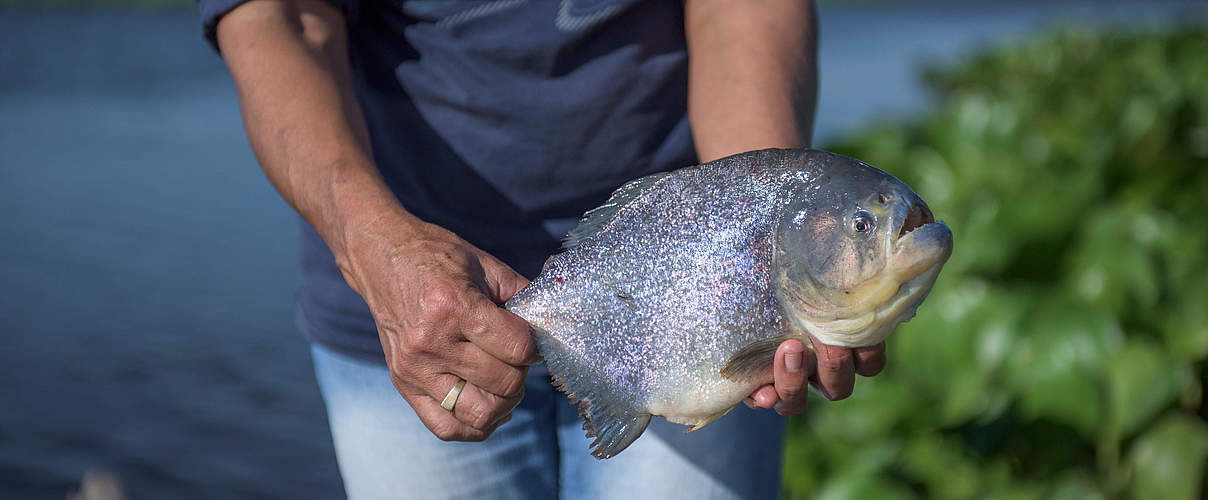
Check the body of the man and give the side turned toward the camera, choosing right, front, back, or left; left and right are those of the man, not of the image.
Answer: front
